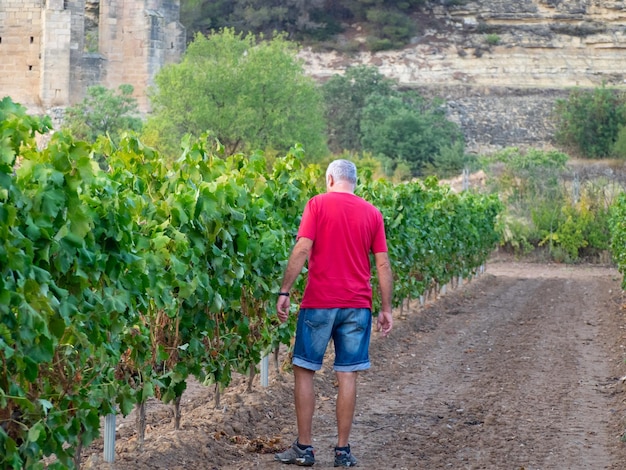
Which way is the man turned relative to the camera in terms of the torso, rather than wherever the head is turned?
away from the camera

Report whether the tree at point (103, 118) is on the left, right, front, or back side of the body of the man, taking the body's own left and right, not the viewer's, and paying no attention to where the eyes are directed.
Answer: front
